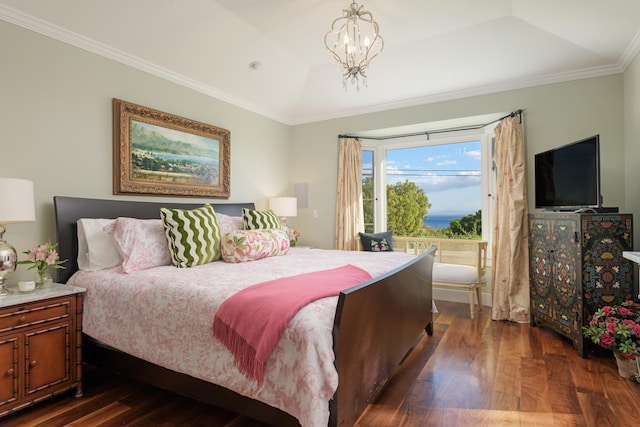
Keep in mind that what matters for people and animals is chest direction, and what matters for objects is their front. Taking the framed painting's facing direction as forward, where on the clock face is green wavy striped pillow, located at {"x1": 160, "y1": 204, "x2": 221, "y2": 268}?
The green wavy striped pillow is roughly at 1 o'clock from the framed painting.

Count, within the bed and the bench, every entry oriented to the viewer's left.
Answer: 0

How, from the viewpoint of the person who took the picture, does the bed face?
facing the viewer and to the right of the viewer

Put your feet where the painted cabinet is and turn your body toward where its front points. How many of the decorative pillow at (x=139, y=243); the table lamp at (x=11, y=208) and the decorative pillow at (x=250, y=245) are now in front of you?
3

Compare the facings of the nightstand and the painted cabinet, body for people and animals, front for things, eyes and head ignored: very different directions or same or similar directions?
very different directions

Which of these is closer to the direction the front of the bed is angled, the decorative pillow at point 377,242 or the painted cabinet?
the painted cabinet

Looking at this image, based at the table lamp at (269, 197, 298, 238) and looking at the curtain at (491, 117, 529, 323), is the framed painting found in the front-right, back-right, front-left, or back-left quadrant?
back-right

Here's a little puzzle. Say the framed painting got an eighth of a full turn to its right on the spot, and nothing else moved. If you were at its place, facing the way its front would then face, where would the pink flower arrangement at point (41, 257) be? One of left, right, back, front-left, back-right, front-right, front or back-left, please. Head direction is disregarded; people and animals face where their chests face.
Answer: front-right

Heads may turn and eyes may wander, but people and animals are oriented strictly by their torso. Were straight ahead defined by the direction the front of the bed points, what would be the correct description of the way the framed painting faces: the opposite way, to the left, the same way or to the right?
the same way

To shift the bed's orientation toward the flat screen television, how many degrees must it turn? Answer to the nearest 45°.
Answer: approximately 45° to its left

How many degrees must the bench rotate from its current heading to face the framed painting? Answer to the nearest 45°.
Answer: approximately 45° to its right

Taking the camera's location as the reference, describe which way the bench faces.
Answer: facing the viewer

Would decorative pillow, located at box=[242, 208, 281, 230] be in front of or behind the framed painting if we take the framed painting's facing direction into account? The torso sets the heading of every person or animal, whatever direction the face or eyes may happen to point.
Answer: in front

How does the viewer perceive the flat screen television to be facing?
facing the viewer and to the left of the viewer
